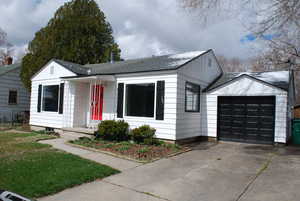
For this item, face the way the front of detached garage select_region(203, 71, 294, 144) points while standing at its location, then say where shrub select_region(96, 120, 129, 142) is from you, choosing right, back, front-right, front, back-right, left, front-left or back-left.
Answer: front-right

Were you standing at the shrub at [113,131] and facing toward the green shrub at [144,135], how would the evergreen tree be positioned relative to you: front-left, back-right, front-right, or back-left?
back-left

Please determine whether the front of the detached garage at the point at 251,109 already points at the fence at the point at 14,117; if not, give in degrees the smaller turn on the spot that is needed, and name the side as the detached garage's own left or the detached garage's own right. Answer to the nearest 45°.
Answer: approximately 90° to the detached garage's own right

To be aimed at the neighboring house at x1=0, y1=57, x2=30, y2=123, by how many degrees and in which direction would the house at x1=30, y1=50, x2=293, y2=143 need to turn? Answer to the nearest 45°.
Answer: approximately 90° to its right

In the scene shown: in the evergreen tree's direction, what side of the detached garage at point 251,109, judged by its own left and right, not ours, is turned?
right

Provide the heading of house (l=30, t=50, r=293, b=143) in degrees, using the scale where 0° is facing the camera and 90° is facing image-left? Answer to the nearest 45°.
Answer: approximately 45°

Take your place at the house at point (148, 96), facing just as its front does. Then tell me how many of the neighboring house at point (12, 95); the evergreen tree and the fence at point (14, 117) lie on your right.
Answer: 3

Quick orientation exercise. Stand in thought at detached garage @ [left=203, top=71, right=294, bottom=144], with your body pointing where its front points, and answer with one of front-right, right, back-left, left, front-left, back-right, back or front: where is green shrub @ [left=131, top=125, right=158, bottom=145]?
front-right

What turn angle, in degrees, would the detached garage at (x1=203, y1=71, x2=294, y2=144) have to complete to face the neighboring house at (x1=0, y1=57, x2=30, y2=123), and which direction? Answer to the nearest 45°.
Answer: approximately 90° to its right

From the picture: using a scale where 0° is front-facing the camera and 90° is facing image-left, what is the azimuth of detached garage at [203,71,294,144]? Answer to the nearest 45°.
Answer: approximately 0°

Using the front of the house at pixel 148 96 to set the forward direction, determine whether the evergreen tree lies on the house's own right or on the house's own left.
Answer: on the house's own right
